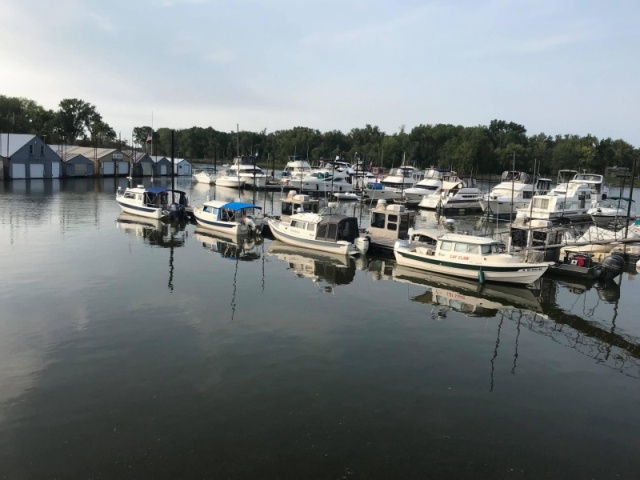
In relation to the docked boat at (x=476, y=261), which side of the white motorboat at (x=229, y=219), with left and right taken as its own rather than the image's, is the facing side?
back

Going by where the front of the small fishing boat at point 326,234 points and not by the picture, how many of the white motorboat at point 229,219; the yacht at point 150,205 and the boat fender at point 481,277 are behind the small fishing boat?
1

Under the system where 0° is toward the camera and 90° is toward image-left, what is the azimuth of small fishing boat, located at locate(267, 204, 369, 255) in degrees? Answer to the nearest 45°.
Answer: approximately 135°

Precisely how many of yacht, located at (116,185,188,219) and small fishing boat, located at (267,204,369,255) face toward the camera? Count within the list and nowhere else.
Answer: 0

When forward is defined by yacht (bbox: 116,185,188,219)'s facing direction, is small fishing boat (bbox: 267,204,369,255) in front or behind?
behind

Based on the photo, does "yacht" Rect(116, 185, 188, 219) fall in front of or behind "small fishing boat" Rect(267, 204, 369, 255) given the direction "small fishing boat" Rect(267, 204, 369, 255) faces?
in front

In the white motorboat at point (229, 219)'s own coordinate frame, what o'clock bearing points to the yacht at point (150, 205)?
The yacht is roughly at 12 o'clock from the white motorboat.

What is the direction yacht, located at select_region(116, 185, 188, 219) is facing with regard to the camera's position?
facing away from the viewer and to the left of the viewer

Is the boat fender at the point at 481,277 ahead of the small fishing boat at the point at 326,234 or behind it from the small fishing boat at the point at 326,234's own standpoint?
behind

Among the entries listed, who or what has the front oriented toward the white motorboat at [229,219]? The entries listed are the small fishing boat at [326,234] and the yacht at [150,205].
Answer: the small fishing boat

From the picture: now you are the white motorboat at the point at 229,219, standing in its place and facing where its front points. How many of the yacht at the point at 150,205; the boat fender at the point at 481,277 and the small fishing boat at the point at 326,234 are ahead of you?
1

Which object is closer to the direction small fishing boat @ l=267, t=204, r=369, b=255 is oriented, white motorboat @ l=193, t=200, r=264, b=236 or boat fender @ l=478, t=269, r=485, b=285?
the white motorboat

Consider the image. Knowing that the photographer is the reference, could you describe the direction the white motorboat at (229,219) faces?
facing away from the viewer and to the left of the viewer
